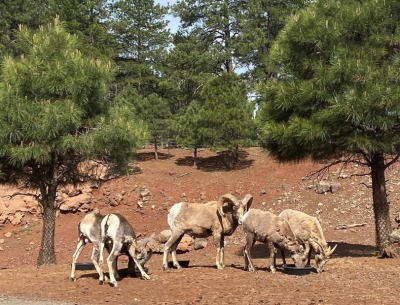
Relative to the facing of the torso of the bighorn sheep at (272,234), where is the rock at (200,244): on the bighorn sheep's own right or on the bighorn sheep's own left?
on the bighorn sheep's own left

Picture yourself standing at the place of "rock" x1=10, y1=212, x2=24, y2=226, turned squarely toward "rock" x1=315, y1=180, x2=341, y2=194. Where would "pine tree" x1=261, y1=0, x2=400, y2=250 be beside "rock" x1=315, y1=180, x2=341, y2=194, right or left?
right

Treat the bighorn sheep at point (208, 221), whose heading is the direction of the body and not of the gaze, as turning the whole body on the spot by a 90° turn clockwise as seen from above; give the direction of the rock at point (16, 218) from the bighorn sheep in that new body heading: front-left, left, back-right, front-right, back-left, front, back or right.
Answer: back-right

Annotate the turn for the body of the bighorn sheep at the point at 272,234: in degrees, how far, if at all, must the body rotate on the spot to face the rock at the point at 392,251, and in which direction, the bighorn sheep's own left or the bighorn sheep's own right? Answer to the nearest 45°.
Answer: approximately 45° to the bighorn sheep's own left

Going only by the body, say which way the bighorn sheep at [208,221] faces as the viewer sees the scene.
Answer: to the viewer's right

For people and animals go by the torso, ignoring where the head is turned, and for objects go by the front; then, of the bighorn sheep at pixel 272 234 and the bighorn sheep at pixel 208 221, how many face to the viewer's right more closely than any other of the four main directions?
2

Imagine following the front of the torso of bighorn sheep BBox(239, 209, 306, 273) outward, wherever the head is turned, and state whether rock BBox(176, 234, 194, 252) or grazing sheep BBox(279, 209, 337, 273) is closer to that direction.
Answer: the grazing sheep

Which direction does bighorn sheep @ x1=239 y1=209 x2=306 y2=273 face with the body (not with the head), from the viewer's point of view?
to the viewer's right

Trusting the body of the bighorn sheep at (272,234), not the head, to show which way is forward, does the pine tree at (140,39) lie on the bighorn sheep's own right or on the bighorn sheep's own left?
on the bighorn sheep's own left

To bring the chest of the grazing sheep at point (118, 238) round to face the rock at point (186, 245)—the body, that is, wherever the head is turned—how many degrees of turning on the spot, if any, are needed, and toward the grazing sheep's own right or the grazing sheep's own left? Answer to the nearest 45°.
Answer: approximately 45° to the grazing sheep's own left

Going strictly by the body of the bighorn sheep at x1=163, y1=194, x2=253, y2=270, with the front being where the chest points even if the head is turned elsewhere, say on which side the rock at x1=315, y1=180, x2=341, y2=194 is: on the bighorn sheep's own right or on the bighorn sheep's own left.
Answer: on the bighorn sheep's own left
